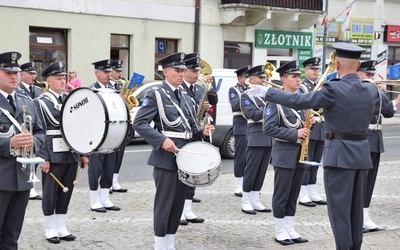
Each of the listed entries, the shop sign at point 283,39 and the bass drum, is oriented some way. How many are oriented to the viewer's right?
0

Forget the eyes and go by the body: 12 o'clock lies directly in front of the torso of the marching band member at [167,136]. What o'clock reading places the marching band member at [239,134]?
the marching band member at [239,134] is roughly at 8 o'clock from the marching band member at [167,136].

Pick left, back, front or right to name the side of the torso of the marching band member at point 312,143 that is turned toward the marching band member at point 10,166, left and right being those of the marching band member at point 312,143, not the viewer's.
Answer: right

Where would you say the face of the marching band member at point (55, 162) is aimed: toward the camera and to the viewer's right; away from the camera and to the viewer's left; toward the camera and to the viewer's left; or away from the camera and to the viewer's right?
toward the camera and to the viewer's right

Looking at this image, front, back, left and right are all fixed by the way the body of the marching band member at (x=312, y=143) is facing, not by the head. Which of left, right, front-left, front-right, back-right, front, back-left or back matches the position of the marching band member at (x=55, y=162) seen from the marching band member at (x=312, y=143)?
right

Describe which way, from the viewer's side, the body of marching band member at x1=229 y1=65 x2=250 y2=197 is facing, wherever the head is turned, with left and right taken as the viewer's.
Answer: facing the viewer and to the right of the viewer

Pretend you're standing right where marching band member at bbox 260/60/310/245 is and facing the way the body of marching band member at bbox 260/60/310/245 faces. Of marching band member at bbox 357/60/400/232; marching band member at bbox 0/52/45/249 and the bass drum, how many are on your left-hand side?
1

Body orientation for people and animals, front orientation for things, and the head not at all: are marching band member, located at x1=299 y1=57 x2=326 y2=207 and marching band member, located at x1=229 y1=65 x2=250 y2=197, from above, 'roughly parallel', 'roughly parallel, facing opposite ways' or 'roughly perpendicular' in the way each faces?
roughly parallel

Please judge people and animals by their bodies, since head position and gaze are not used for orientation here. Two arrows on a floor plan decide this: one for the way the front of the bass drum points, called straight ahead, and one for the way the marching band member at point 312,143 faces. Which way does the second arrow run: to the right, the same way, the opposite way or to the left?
to the left

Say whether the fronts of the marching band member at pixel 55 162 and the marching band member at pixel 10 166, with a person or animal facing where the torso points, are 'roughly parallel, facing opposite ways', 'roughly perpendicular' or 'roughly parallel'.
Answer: roughly parallel

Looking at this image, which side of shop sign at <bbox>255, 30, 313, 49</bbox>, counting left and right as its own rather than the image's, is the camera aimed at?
front

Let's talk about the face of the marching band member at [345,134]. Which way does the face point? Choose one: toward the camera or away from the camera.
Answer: away from the camera
